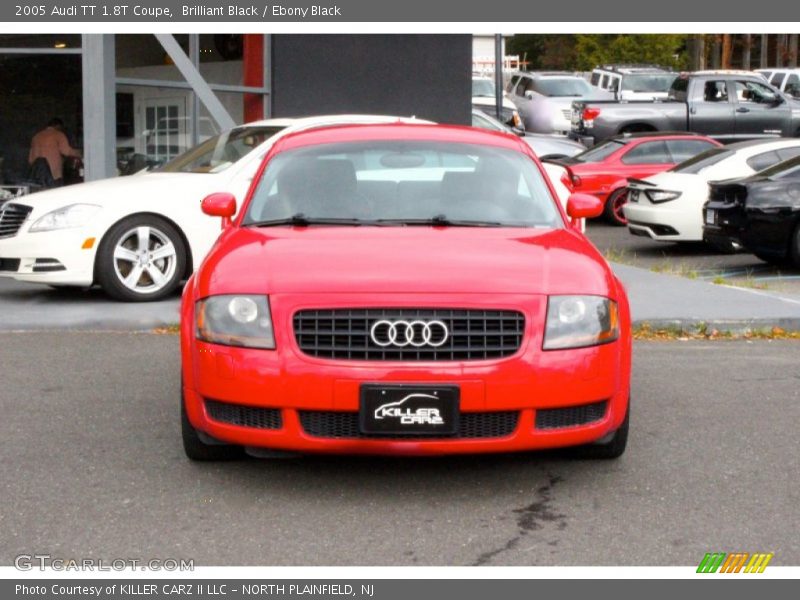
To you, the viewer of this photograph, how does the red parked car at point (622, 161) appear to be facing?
facing away from the viewer and to the right of the viewer

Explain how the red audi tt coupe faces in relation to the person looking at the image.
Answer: facing the viewer

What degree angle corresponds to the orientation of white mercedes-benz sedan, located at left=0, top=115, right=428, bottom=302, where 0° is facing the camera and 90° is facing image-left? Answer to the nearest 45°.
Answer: approximately 45°

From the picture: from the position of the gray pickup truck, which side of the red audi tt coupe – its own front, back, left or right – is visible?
back

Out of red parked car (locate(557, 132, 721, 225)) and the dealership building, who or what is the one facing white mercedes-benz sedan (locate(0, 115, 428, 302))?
the dealership building

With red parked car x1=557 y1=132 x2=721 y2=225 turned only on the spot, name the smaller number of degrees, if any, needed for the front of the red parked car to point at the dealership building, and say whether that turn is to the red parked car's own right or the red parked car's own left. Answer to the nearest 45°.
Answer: approximately 180°

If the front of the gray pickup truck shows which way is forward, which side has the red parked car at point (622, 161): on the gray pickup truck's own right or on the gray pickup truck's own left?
on the gray pickup truck's own right

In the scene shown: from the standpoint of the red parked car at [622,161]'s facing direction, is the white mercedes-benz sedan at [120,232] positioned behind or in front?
behind

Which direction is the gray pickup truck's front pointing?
to the viewer's right

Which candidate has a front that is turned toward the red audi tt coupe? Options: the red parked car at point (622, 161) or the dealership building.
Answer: the dealership building

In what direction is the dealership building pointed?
toward the camera

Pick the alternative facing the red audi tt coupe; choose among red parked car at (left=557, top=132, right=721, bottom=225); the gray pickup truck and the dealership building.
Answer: the dealership building

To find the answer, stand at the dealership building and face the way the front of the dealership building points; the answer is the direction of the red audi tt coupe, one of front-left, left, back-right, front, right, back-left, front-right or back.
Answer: front

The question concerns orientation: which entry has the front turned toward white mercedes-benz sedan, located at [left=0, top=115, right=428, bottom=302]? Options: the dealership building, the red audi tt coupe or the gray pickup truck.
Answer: the dealership building
